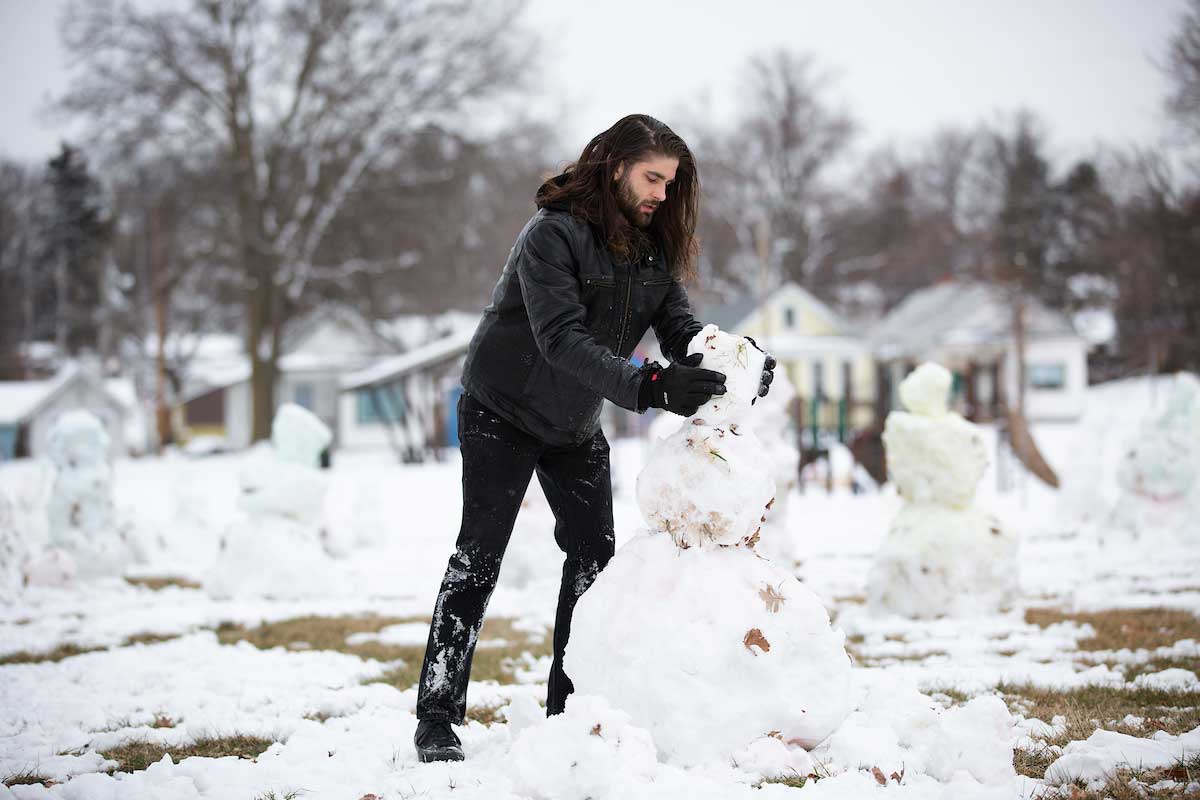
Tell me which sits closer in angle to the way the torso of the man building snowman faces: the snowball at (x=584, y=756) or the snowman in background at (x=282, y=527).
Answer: the snowball

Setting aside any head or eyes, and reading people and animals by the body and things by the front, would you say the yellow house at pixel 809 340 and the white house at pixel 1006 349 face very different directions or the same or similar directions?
same or similar directions

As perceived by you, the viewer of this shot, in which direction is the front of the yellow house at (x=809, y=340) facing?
facing the viewer

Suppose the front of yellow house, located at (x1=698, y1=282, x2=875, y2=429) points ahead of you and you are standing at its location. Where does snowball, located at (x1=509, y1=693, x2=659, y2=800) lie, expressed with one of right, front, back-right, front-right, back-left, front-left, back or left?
front

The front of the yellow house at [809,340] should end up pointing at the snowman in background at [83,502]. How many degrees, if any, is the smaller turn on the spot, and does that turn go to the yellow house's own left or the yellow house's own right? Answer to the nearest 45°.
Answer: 0° — it already faces it

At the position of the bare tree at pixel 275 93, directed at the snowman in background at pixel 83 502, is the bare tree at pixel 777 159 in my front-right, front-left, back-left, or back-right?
back-left

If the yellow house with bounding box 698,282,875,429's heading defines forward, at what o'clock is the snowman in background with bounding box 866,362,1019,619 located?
The snowman in background is roughly at 12 o'clock from the yellow house.

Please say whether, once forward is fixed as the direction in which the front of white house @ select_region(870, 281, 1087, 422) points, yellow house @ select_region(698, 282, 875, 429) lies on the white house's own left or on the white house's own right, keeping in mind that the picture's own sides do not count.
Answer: on the white house's own right

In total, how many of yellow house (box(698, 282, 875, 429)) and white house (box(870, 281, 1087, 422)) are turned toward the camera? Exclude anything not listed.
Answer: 2

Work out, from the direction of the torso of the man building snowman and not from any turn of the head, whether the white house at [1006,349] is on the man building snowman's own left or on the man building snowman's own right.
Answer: on the man building snowman's own left

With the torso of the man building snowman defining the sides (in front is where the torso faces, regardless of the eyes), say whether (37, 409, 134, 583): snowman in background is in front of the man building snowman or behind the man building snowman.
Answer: behind

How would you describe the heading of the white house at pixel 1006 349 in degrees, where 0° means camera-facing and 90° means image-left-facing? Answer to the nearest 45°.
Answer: approximately 0°

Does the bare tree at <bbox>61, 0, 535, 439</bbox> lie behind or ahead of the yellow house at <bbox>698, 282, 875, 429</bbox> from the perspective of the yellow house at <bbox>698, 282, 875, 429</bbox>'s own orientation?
ahead
